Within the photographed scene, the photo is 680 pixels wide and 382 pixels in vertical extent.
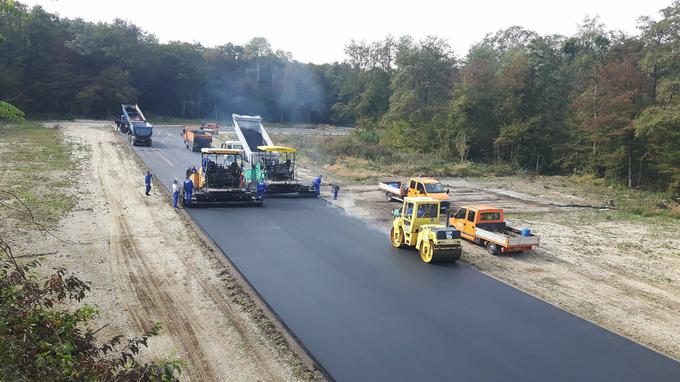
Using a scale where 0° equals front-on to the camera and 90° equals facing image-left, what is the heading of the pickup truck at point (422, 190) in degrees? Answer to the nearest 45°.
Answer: approximately 315°

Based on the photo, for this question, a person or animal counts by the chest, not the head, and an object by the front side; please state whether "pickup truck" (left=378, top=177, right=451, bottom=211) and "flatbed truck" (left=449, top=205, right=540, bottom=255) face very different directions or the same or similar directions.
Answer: very different directions

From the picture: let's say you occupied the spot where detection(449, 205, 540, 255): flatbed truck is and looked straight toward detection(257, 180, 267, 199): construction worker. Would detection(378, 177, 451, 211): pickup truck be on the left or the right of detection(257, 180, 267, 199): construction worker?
right

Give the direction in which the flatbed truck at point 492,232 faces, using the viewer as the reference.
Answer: facing away from the viewer and to the left of the viewer

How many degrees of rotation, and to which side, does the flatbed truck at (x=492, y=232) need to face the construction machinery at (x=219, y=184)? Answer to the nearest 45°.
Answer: approximately 45° to its left

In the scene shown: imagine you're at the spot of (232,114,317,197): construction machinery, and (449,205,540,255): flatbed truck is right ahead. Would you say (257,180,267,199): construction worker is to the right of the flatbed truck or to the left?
right
